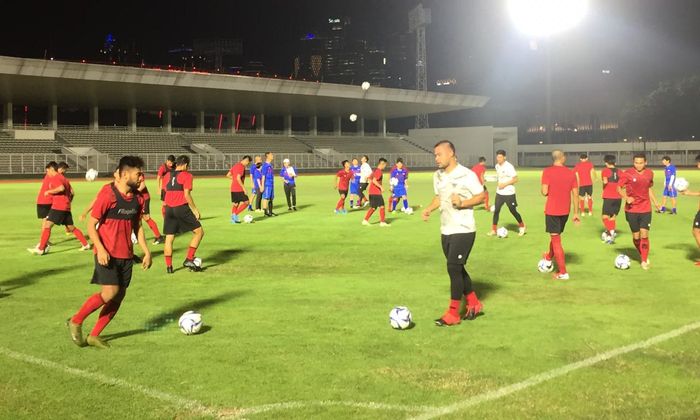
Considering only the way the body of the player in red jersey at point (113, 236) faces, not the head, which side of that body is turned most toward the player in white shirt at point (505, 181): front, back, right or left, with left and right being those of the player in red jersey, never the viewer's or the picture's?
left

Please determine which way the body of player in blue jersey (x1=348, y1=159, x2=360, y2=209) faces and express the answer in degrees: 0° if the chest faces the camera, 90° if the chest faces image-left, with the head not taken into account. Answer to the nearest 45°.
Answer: approximately 0°

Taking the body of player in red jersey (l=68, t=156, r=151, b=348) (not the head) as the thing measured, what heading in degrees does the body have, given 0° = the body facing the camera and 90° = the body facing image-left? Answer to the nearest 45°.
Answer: approximately 315°

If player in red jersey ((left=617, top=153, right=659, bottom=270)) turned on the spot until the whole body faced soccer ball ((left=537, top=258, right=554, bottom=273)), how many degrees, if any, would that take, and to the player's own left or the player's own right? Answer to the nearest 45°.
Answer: approximately 45° to the player's own right

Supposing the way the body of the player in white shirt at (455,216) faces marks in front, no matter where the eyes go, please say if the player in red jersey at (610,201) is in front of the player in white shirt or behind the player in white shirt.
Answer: behind

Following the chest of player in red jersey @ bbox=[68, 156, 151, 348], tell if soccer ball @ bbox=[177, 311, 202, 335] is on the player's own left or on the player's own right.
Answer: on the player's own left

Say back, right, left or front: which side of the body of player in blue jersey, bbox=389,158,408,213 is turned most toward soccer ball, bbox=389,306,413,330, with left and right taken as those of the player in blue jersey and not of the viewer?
front

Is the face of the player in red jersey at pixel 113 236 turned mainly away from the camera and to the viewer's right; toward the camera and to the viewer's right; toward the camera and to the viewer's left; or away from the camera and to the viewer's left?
toward the camera and to the viewer's right

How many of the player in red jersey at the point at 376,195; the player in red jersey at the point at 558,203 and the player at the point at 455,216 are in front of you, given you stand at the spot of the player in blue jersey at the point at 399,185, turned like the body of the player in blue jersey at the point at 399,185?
3
